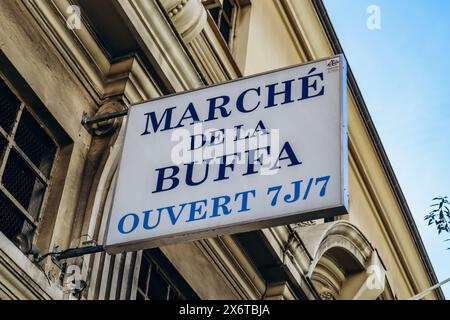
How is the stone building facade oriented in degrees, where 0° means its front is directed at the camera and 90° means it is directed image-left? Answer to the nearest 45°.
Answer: approximately 315°
